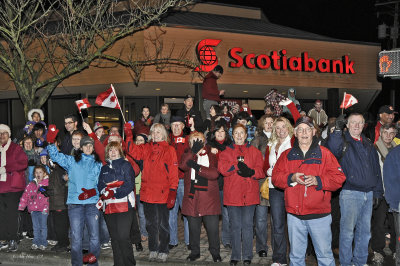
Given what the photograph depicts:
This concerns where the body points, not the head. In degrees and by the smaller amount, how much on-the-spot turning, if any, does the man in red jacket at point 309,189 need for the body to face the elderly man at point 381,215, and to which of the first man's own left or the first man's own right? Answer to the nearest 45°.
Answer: approximately 135° to the first man's own left

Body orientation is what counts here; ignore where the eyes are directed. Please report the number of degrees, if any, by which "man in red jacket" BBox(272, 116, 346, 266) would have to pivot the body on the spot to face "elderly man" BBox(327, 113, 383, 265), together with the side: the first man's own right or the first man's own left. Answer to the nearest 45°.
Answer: approximately 135° to the first man's own left
